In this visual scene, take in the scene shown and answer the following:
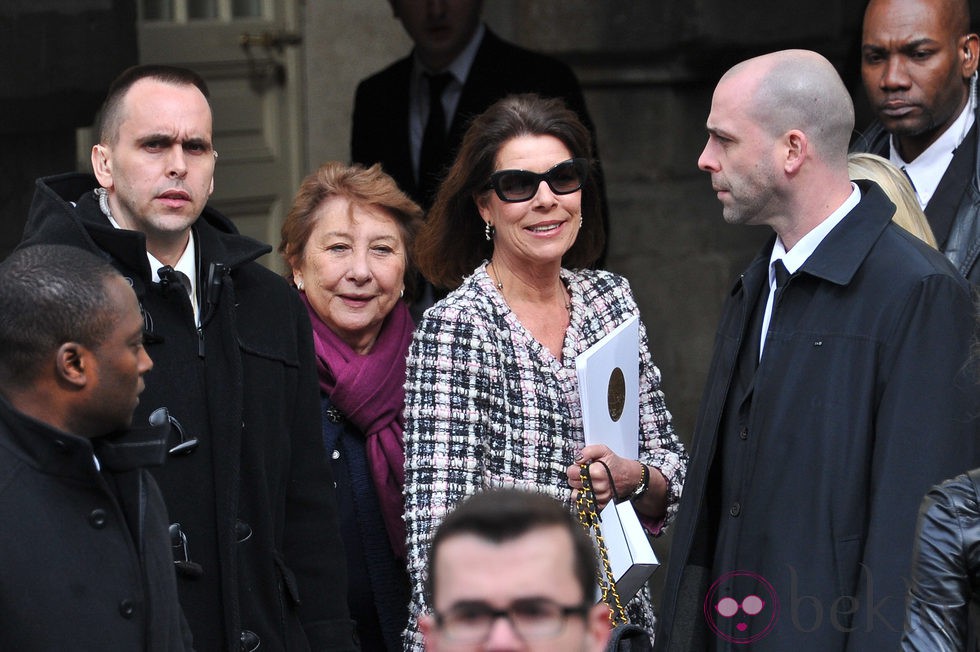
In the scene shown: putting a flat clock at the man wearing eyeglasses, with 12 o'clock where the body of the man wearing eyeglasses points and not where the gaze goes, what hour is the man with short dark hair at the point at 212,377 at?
The man with short dark hair is roughly at 5 o'clock from the man wearing eyeglasses.

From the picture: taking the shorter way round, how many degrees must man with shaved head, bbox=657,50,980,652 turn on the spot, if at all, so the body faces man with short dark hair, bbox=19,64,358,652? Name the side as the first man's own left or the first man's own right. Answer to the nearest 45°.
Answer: approximately 45° to the first man's own right

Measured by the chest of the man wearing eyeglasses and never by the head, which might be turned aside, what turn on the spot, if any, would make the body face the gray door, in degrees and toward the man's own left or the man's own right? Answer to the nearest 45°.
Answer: approximately 180°

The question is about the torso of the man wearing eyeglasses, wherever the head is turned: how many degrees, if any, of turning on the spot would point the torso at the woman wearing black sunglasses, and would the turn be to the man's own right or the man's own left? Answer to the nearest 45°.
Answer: approximately 180°

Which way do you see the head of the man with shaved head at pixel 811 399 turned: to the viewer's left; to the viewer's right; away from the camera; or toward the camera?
to the viewer's left

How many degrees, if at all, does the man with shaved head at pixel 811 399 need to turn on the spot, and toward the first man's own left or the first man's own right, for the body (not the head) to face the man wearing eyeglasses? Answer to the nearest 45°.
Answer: approximately 45° to the first man's own left

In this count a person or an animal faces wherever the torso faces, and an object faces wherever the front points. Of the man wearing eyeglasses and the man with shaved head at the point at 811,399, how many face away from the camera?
0

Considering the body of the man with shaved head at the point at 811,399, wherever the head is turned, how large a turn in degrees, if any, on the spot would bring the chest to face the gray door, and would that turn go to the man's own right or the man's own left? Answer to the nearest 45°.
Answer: approximately 90° to the man's own right

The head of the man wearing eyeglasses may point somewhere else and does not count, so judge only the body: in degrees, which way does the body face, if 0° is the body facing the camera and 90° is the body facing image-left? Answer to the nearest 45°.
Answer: approximately 0°
